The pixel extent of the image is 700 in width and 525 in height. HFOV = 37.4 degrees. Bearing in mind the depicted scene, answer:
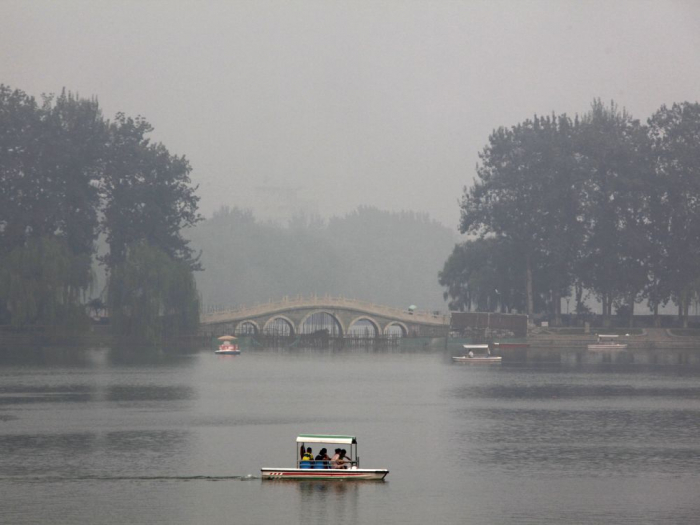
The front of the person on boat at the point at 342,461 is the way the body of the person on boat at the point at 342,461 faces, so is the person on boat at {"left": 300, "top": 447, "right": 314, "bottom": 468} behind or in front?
behind

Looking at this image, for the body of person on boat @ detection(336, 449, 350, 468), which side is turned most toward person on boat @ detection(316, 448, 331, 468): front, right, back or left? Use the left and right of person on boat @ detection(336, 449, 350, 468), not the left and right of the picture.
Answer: back

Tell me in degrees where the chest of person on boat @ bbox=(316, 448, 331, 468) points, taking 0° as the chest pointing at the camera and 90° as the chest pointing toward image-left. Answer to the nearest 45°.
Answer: approximately 270°

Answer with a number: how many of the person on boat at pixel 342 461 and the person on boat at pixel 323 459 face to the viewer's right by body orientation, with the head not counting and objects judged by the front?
2

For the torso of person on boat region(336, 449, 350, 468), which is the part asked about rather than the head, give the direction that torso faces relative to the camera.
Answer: to the viewer's right
